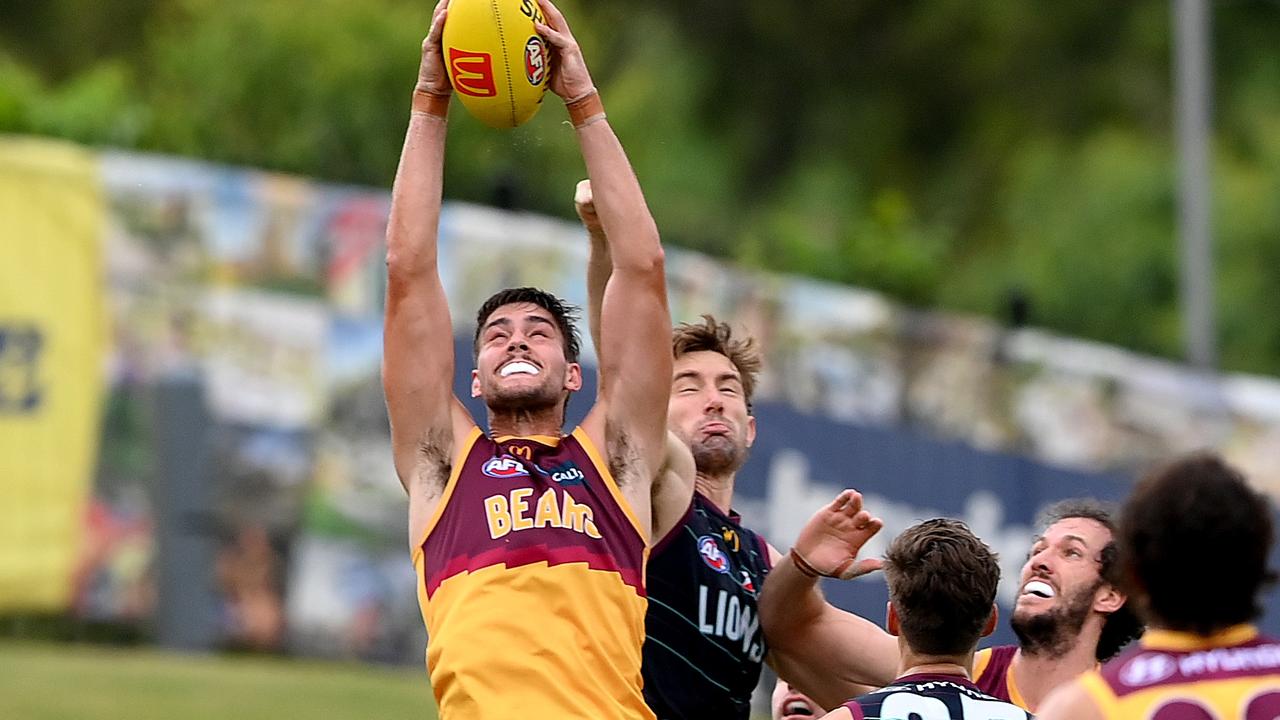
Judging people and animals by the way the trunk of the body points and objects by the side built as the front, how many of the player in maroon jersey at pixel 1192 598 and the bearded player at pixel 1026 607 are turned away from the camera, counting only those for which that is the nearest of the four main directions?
1

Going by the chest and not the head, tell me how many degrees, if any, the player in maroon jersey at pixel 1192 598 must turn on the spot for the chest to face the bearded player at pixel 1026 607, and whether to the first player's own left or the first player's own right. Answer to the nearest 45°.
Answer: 0° — they already face them

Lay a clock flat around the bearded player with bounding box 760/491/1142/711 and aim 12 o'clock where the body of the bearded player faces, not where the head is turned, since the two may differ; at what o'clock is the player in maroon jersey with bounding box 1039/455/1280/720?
The player in maroon jersey is roughly at 10 o'clock from the bearded player.

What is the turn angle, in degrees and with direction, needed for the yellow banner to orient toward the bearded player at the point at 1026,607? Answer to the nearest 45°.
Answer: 0° — it already faces them

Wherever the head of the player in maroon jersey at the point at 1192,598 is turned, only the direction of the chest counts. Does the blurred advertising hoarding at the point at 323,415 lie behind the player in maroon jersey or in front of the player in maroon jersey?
in front

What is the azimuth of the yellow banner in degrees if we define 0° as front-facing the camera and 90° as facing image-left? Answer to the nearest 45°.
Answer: approximately 0°

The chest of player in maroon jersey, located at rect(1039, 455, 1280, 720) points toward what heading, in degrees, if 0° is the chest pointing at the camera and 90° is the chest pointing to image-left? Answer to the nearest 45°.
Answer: approximately 180°

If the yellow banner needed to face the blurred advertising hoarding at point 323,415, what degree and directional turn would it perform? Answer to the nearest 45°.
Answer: approximately 90° to its left

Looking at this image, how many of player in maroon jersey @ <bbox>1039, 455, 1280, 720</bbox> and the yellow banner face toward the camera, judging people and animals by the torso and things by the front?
1

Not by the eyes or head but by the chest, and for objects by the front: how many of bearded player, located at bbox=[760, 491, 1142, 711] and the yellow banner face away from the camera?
0

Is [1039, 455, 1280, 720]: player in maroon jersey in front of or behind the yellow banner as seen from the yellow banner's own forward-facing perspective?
in front

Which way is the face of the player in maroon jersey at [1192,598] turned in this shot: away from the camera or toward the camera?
away from the camera

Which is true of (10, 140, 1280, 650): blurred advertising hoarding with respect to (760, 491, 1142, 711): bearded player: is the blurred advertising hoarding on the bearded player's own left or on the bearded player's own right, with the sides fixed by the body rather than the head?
on the bearded player's own right
